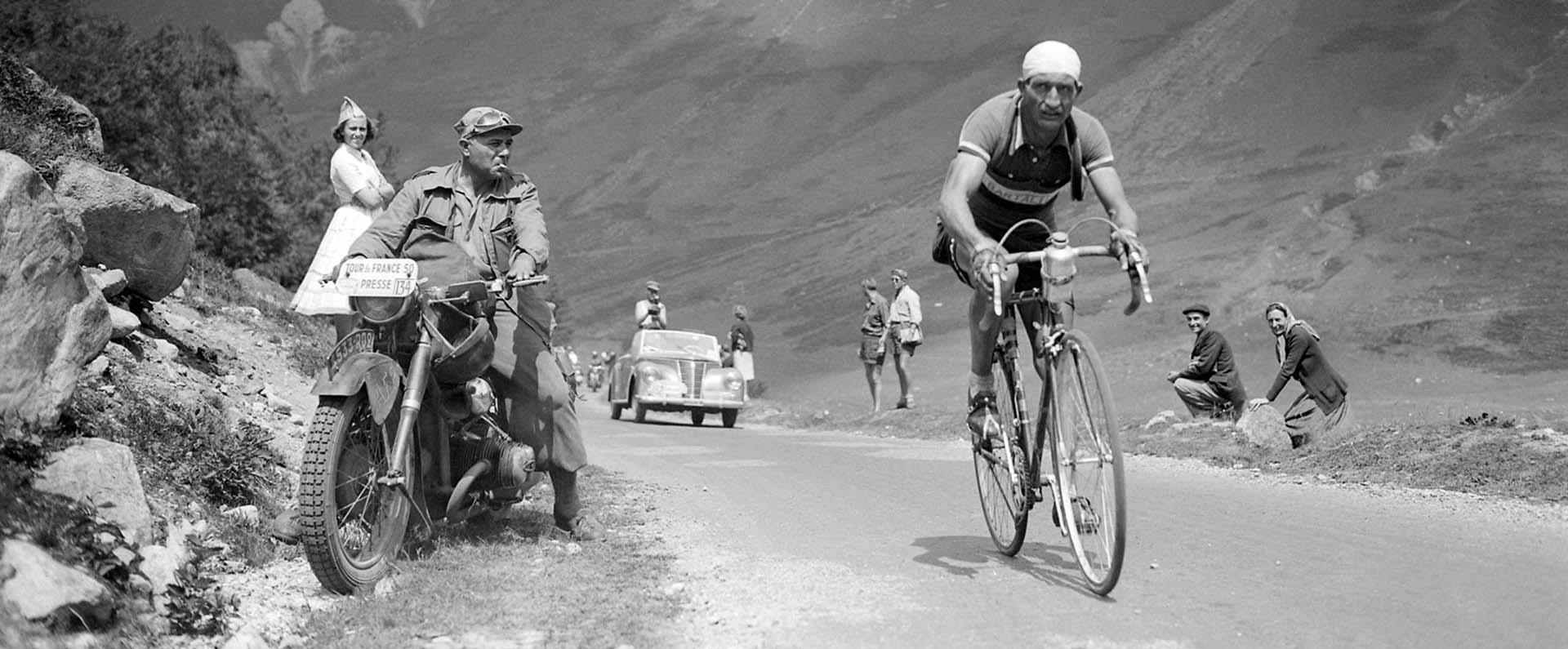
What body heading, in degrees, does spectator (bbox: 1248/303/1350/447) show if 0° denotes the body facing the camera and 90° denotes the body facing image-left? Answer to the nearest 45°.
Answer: approximately 90°

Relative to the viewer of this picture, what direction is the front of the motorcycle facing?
facing the viewer and to the left of the viewer

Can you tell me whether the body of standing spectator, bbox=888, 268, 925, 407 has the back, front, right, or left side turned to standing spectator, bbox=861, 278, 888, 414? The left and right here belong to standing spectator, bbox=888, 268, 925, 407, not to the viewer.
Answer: right

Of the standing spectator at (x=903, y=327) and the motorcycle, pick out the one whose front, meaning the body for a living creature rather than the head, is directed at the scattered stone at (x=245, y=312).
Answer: the standing spectator

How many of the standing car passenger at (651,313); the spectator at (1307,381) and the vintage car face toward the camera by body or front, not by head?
2

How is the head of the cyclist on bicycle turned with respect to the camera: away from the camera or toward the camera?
toward the camera

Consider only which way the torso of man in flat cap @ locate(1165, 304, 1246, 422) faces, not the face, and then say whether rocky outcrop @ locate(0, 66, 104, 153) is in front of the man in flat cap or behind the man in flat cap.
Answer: in front

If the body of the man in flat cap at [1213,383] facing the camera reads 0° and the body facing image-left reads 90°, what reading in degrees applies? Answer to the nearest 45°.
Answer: approximately 90°

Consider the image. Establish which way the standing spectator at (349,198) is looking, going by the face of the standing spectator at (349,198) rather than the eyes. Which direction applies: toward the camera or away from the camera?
toward the camera

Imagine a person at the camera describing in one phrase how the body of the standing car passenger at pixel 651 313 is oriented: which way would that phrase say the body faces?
toward the camera

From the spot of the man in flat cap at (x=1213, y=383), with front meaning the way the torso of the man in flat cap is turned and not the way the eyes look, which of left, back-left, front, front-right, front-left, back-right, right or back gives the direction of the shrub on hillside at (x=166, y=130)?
front

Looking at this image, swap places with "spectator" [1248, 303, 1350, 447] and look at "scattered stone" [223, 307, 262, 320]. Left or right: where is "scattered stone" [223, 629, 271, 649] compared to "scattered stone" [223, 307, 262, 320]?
left

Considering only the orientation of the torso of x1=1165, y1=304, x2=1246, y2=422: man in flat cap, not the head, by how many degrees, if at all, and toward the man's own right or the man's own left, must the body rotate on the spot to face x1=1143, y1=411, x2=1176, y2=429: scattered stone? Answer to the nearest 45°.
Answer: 0° — they already face it

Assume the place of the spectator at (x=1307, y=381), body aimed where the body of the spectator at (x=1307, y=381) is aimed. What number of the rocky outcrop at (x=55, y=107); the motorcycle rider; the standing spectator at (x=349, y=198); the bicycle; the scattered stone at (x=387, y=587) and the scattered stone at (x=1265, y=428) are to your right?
0

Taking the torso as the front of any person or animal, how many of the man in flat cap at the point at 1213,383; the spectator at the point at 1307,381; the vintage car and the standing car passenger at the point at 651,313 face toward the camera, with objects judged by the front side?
2

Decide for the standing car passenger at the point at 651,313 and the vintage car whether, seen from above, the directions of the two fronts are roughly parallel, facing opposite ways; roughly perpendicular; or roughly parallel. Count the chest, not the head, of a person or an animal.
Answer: roughly parallel

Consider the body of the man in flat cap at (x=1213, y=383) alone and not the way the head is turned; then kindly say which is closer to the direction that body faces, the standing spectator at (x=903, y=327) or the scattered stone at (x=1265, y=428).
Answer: the standing spectator
